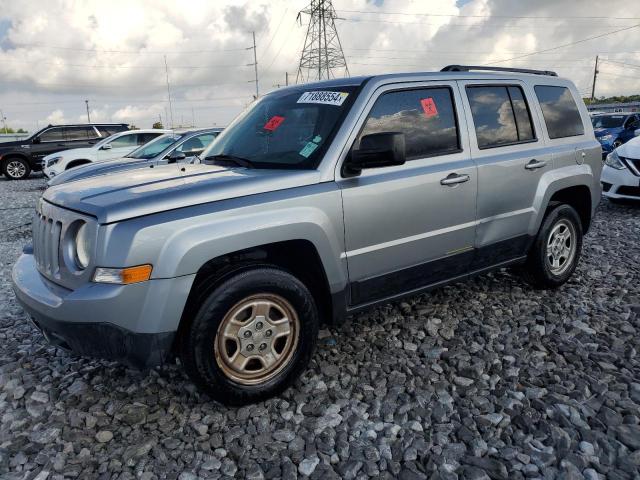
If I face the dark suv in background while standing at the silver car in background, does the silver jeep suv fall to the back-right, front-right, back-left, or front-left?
back-left

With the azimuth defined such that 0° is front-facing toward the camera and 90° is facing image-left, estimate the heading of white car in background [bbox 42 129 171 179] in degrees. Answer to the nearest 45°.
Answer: approximately 45°

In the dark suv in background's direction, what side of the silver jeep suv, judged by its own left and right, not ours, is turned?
right

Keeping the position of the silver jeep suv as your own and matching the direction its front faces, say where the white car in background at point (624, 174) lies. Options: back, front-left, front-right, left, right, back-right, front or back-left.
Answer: back

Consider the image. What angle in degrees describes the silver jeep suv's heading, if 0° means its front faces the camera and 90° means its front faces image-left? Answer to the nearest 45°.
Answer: approximately 45°

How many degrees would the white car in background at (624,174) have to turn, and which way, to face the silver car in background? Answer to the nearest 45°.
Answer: approximately 45° to its right

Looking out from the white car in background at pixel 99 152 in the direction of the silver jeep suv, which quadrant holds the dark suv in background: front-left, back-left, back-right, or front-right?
back-right

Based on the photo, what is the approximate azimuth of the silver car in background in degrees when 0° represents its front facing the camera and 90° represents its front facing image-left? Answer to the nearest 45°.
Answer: approximately 45°

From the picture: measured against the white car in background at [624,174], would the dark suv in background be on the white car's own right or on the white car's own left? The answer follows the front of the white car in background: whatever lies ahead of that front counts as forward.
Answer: on the white car's own right
